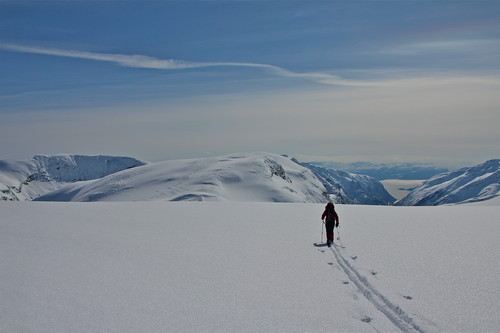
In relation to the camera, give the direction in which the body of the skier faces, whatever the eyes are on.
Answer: away from the camera
